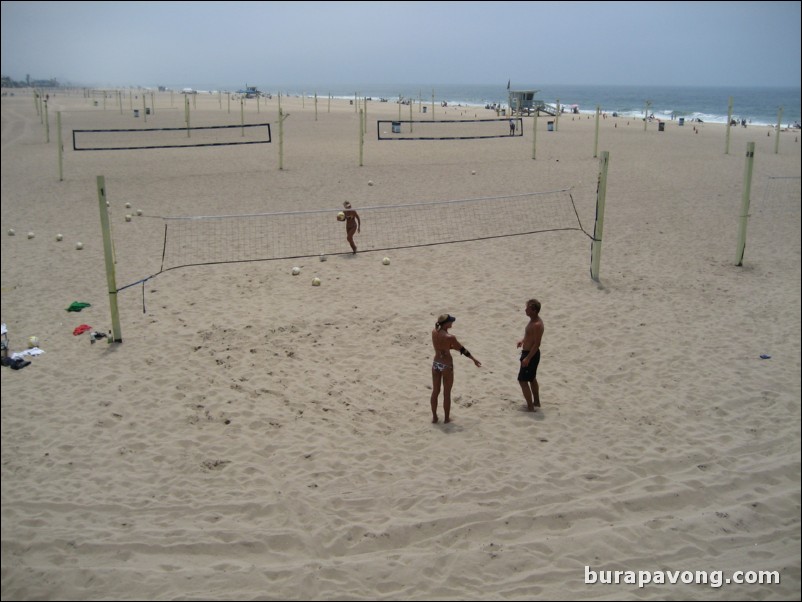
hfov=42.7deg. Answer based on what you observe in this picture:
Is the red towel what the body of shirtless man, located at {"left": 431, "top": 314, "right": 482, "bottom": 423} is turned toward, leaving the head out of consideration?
no

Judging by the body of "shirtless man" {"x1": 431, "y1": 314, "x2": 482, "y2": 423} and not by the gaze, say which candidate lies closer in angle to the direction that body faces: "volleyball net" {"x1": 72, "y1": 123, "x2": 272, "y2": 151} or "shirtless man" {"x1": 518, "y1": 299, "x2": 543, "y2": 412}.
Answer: the shirtless man

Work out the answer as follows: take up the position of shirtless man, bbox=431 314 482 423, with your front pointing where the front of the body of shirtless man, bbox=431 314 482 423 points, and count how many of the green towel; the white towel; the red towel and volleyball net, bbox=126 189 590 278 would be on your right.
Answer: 0

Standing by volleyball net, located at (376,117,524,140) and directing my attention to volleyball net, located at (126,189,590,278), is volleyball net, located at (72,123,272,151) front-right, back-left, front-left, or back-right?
front-right

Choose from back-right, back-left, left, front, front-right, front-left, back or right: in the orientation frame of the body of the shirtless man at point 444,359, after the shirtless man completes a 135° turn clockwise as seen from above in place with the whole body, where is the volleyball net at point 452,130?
back

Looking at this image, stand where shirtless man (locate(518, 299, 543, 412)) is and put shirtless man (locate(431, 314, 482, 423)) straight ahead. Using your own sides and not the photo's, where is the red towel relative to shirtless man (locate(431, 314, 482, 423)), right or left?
right

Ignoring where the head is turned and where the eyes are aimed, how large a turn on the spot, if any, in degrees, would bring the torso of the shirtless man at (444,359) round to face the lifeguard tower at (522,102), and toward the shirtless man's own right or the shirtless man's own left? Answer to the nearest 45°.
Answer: approximately 45° to the shirtless man's own left

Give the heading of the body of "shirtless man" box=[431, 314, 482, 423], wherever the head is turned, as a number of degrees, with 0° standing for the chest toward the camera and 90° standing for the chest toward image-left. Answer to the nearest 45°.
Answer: approximately 225°

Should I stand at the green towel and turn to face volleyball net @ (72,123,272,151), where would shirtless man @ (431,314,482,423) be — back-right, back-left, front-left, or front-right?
back-right

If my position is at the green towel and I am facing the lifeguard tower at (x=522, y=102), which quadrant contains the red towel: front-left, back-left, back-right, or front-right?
back-right

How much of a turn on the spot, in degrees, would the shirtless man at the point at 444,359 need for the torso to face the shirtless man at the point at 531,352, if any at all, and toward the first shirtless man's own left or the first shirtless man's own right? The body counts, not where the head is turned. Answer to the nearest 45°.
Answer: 0° — they already face them

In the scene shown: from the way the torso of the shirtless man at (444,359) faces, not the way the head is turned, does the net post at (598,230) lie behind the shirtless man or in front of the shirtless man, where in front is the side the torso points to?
in front
